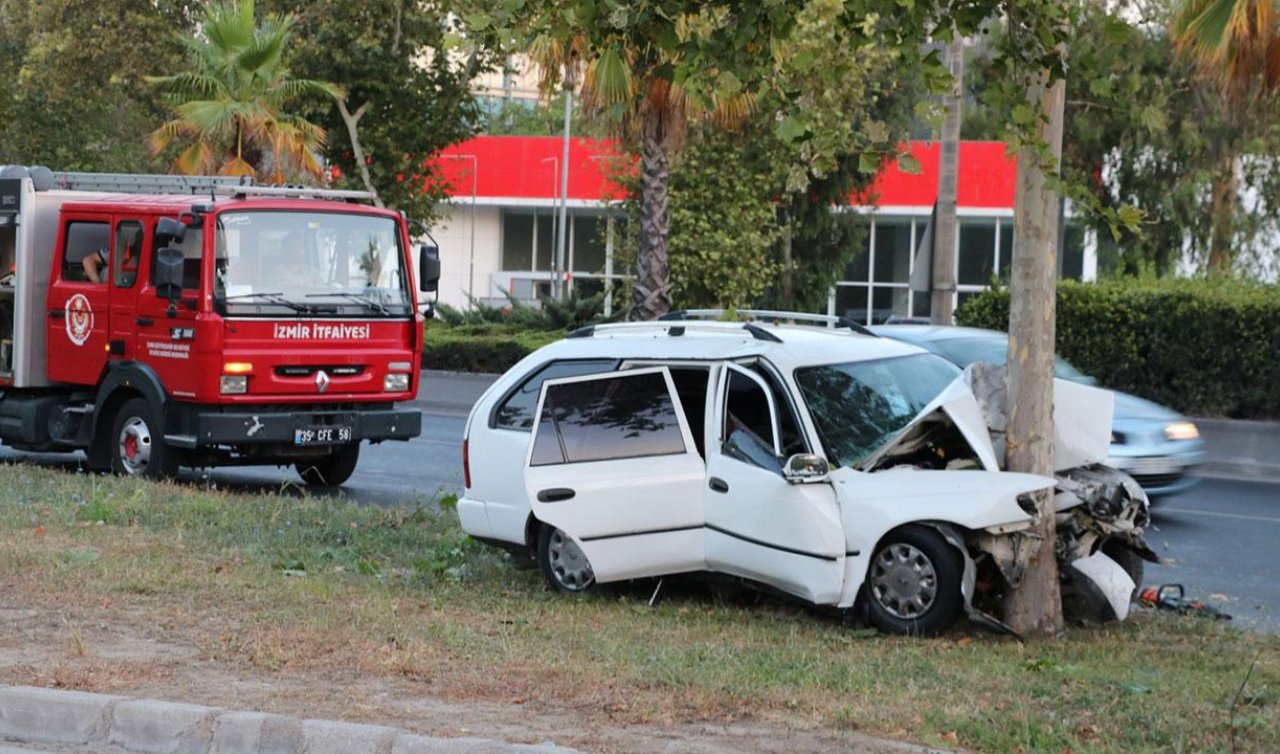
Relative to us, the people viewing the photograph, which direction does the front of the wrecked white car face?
facing the viewer and to the right of the viewer

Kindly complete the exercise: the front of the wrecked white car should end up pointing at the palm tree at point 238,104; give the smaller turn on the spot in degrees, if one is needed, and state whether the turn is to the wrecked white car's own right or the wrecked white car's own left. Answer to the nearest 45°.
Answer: approximately 180°

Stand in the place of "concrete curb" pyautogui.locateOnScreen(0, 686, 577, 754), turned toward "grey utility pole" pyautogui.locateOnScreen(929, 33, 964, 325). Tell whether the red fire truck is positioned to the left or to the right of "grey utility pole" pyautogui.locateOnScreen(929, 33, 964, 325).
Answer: left

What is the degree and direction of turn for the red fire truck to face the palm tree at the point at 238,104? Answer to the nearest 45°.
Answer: approximately 135° to its left

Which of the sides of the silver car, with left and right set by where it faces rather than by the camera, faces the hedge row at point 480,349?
back

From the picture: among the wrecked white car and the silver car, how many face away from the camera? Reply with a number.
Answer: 0

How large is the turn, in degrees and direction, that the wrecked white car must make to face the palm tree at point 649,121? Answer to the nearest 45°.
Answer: approximately 135° to its left

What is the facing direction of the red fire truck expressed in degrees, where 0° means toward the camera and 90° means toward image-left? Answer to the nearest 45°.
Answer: approximately 315°

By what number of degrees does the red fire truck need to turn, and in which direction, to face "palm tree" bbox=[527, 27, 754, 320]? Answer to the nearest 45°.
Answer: approximately 90° to its left

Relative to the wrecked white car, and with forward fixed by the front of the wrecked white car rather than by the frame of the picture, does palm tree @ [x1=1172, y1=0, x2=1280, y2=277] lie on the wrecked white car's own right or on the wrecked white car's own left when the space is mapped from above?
on the wrecked white car's own left
